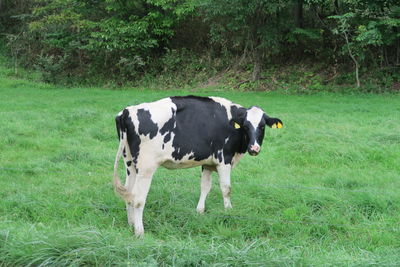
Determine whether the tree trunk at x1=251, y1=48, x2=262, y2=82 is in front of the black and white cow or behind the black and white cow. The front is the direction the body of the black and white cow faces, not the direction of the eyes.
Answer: in front

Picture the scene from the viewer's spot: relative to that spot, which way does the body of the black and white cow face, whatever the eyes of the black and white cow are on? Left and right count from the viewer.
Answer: facing away from the viewer and to the right of the viewer

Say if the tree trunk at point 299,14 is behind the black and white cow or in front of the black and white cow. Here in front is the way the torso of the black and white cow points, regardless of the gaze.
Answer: in front
